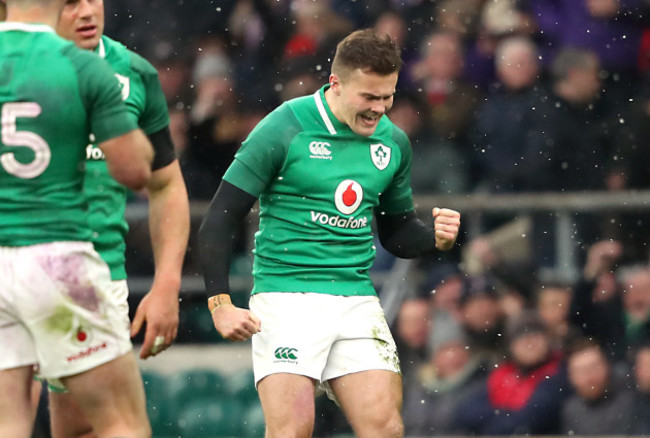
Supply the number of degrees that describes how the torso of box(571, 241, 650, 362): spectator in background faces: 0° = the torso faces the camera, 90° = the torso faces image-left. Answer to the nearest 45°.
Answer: approximately 0°

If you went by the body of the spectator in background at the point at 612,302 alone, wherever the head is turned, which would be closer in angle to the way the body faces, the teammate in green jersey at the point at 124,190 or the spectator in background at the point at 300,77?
the teammate in green jersey

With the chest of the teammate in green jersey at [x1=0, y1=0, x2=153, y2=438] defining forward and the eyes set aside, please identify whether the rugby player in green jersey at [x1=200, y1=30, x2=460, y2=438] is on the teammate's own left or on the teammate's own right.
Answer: on the teammate's own right

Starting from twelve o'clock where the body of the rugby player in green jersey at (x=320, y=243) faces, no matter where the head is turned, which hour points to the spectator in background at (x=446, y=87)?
The spectator in background is roughly at 8 o'clock from the rugby player in green jersey.

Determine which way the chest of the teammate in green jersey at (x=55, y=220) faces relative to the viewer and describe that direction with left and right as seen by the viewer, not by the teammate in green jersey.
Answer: facing away from the viewer

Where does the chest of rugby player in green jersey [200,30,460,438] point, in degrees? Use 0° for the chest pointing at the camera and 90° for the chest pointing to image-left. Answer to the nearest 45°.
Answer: approximately 315°
